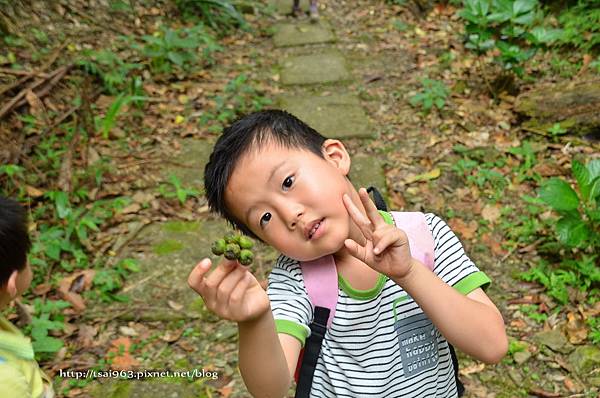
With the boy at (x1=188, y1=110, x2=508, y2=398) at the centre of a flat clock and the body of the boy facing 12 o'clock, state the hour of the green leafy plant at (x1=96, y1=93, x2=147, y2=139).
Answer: The green leafy plant is roughly at 5 o'clock from the boy.

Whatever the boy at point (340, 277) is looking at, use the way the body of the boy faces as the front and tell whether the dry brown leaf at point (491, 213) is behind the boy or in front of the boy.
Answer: behind

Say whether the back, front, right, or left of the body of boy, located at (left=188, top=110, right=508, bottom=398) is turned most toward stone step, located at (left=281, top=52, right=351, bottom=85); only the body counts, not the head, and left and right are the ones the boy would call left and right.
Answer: back

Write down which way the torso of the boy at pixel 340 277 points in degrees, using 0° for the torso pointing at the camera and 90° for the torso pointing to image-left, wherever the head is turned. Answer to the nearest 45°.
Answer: approximately 0°
